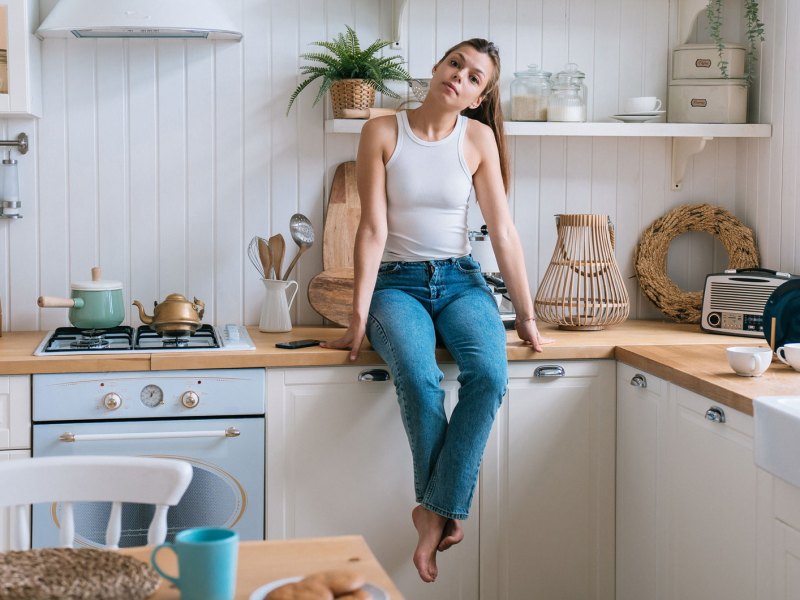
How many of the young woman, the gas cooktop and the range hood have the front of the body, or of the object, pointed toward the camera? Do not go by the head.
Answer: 3

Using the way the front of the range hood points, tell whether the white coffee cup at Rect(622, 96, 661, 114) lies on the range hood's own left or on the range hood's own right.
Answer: on the range hood's own left

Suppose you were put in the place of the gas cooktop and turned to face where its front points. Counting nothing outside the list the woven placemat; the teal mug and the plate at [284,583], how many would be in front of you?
3

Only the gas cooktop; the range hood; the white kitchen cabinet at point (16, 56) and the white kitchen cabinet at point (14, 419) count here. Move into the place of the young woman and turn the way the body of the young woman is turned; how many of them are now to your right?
4

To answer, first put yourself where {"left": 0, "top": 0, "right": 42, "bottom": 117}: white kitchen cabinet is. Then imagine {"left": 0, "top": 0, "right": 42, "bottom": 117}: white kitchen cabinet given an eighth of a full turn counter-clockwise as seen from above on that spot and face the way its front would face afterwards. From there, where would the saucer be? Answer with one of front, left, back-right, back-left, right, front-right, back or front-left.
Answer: front-left

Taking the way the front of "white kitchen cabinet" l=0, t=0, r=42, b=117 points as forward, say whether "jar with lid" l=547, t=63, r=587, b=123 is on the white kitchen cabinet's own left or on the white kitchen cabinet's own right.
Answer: on the white kitchen cabinet's own left

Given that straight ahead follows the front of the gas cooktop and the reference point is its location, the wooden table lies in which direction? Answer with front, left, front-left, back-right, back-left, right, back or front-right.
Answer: front

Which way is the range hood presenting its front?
toward the camera

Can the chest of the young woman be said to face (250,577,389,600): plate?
yes

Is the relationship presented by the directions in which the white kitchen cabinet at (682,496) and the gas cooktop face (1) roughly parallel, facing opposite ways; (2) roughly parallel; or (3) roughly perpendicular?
roughly perpendicular

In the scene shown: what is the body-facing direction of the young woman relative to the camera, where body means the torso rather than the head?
toward the camera

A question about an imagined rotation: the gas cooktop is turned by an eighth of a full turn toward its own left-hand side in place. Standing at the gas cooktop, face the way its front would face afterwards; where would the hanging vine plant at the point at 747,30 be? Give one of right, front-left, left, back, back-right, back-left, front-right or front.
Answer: front-left

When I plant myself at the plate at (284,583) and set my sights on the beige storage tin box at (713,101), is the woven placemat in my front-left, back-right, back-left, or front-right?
back-left

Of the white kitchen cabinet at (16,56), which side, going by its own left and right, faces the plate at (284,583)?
front

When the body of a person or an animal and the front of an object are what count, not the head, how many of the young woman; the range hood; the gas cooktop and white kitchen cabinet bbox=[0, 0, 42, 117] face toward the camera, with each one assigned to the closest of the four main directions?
4

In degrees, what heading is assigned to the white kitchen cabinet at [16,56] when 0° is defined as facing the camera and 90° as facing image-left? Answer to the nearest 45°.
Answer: approximately 0°

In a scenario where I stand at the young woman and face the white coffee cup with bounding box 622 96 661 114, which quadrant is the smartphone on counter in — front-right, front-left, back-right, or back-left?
back-left

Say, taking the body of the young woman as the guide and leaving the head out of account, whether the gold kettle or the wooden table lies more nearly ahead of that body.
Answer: the wooden table
